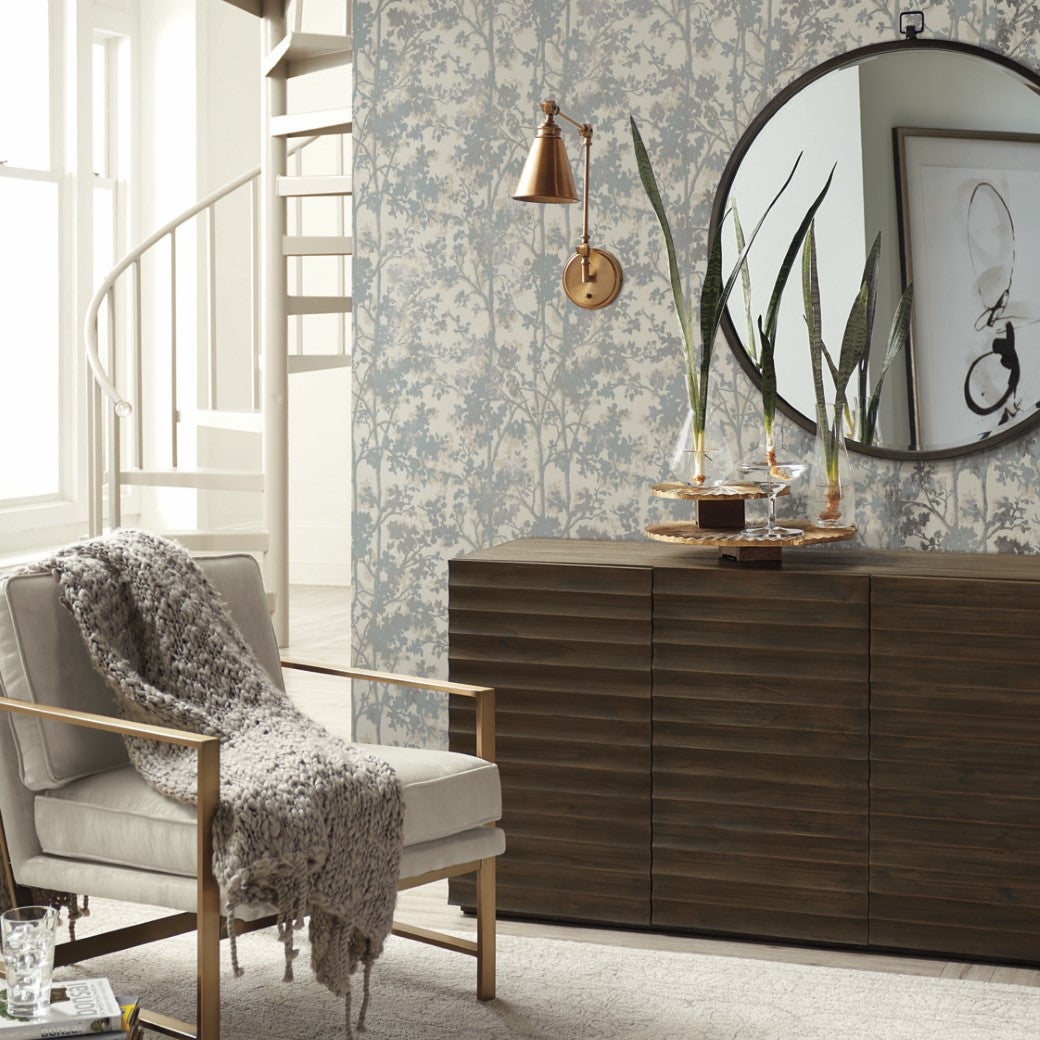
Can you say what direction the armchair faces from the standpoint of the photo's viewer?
facing the viewer and to the right of the viewer

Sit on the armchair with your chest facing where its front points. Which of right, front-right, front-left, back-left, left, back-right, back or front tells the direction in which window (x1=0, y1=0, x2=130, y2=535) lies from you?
back-left

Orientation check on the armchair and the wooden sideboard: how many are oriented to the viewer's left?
0

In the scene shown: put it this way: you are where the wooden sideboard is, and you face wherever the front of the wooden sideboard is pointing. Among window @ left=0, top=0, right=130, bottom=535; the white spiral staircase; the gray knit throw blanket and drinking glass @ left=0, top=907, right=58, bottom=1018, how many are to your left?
0

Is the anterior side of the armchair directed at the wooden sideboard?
no

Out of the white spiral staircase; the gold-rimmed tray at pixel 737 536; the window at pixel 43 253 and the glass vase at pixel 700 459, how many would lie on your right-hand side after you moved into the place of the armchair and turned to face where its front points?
0

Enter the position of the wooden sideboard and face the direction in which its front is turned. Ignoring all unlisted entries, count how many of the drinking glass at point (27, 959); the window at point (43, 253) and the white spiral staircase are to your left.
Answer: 0

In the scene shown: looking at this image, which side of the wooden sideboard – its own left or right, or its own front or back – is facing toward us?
front

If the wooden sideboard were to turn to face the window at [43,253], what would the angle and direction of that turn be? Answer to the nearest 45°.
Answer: approximately 135° to its right

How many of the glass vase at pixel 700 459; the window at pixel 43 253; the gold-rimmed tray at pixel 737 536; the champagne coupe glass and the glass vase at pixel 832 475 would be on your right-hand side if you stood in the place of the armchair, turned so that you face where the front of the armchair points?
0

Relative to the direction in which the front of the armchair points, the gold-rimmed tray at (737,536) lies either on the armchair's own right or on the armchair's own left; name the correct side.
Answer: on the armchair's own left

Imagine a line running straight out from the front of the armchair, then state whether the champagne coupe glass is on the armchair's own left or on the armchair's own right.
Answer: on the armchair's own left
